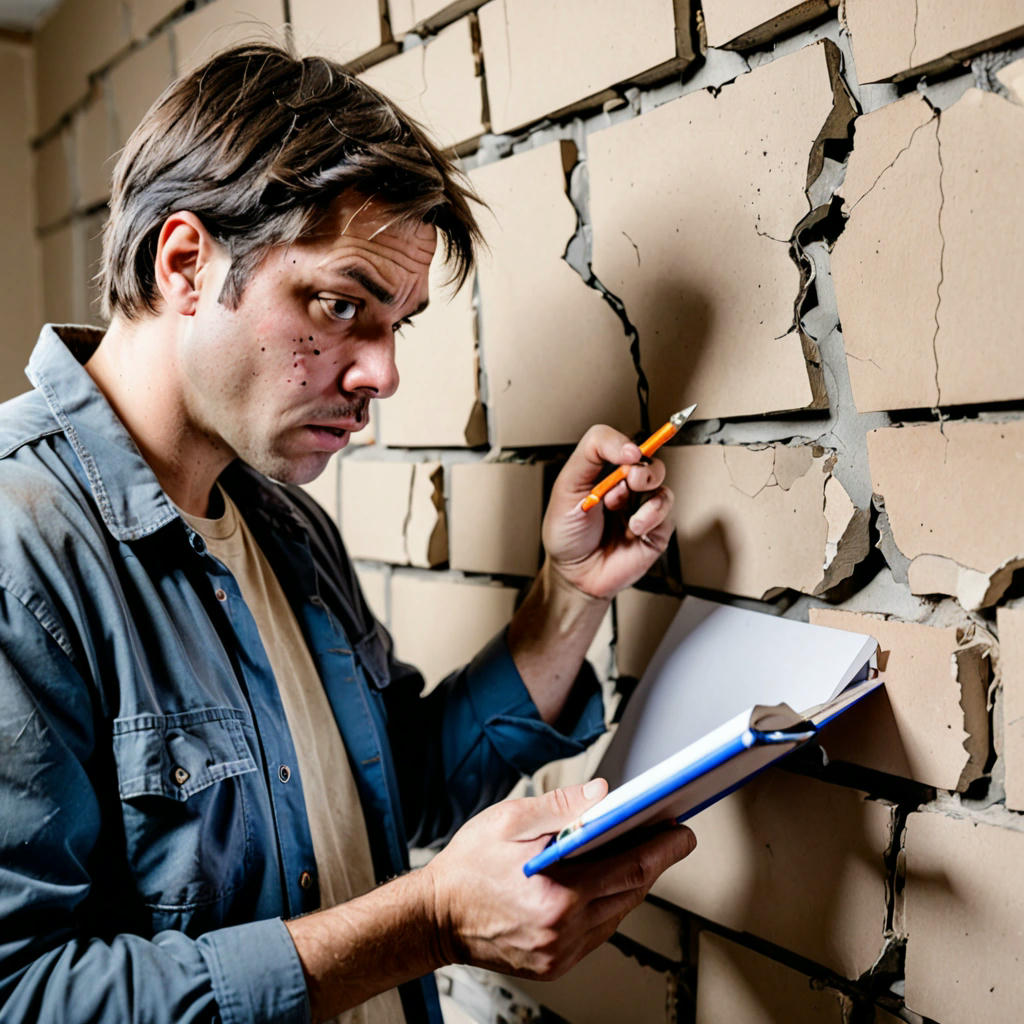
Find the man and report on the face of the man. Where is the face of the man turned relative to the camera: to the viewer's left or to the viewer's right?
to the viewer's right

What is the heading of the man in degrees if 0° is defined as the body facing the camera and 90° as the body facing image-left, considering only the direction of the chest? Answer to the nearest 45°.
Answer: approximately 315°
